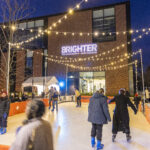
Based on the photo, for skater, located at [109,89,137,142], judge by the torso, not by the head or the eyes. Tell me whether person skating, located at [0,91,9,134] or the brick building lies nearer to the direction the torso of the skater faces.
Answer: the brick building

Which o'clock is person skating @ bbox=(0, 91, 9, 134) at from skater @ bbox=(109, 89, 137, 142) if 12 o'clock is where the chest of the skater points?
The person skating is roughly at 9 o'clock from the skater.

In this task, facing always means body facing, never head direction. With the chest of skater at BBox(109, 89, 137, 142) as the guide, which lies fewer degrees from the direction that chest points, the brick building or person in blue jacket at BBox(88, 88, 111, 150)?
the brick building

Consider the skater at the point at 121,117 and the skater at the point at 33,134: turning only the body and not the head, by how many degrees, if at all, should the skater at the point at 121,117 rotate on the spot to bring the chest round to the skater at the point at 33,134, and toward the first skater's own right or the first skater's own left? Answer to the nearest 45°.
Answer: approximately 180°

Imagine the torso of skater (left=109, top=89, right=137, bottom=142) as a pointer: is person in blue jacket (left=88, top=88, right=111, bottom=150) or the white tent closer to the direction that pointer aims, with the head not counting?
the white tent

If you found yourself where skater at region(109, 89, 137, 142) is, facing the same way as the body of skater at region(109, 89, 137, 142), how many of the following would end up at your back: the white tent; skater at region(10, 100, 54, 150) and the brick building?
1

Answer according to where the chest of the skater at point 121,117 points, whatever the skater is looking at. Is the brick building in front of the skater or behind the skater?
in front

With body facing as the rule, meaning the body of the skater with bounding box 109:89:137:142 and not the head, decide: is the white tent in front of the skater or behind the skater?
in front

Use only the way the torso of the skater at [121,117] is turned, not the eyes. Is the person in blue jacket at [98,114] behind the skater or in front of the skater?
behind

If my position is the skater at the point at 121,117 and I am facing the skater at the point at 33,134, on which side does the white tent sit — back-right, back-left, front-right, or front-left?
back-right

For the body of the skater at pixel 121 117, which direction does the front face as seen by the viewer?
away from the camera
